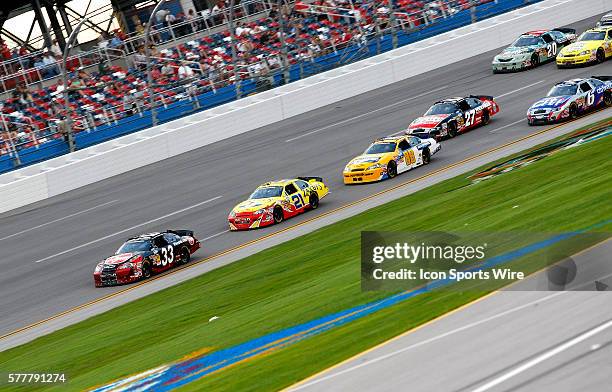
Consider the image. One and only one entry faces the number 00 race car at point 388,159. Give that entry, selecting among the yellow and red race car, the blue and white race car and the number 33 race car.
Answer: the blue and white race car

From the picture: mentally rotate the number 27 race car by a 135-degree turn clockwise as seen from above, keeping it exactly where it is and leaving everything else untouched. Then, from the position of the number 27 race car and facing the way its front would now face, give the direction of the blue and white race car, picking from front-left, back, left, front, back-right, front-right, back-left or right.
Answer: right

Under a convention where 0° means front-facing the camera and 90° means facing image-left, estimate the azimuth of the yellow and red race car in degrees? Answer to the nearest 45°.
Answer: approximately 45°

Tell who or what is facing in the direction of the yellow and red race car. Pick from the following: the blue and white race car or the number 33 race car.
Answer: the blue and white race car

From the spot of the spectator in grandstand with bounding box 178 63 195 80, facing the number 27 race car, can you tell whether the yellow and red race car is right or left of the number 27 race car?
right

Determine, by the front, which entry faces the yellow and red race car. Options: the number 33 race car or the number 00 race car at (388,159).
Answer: the number 00 race car

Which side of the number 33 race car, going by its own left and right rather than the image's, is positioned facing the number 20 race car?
back
